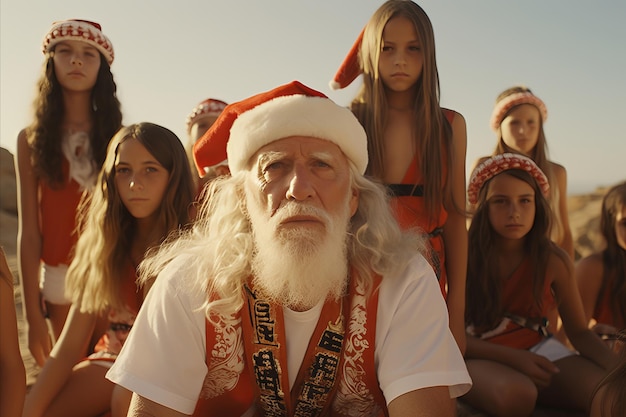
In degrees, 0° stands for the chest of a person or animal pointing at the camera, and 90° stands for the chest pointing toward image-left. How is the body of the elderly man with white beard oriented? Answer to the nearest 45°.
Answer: approximately 0°
